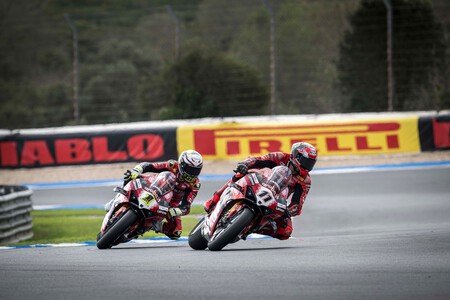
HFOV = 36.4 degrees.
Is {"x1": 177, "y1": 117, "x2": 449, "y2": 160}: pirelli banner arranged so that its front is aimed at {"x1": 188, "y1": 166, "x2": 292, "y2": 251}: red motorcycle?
yes

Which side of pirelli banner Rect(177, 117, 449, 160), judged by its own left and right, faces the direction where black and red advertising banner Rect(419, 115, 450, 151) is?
left

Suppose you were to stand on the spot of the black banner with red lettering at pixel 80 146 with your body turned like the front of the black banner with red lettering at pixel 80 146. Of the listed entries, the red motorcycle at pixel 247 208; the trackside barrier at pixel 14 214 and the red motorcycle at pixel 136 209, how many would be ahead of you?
3

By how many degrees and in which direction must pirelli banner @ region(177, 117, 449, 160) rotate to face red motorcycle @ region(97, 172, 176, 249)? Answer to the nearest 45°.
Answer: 0° — it already faces it

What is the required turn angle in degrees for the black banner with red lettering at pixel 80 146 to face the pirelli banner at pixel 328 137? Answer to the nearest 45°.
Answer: approximately 90° to its left

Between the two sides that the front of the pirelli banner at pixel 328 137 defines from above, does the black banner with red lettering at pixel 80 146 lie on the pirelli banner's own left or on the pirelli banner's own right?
on the pirelli banner's own right

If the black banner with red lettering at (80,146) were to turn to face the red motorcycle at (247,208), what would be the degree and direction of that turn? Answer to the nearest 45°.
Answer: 0° — it already faces it

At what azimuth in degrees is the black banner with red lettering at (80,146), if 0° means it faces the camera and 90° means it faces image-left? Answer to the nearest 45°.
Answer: approximately 0°

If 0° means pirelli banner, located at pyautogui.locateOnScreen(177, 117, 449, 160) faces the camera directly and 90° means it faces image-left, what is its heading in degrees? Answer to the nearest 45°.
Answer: approximately 0°

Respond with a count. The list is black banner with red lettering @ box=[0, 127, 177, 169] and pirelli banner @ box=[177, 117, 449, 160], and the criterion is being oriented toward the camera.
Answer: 2

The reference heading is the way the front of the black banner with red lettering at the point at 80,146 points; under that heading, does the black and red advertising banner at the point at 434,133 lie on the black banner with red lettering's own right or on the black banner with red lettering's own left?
on the black banner with red lettering's own left
